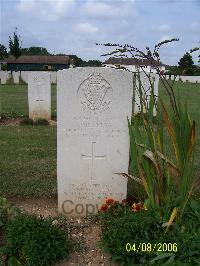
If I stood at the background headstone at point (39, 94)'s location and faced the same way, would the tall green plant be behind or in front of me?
in front

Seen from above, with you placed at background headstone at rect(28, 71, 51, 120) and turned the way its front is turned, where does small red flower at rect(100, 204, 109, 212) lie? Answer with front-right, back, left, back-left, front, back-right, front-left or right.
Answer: front

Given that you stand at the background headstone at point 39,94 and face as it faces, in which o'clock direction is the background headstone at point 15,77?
the background headstone at point 15,77 is roughly at 6 o'clock from the background headstone at point 39,94.

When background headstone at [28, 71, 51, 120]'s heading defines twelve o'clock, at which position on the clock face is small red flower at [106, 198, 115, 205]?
The small red flower is roughly at 12 o'clock from the background headstone.

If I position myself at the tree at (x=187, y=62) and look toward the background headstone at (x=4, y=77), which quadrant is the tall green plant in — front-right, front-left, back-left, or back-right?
front-left

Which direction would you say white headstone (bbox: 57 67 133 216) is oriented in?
toward the camera

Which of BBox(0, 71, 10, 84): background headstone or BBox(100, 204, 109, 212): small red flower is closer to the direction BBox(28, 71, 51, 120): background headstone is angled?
the small red flower

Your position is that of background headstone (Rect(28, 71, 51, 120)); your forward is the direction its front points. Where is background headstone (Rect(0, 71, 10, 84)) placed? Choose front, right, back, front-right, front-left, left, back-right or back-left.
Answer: back

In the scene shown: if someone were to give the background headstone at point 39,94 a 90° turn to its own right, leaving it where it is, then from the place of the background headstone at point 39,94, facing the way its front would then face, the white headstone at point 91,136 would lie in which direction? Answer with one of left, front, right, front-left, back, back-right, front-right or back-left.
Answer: left

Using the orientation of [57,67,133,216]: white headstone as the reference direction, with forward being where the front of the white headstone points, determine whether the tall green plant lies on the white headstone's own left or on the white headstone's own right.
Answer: on the white headstone's own left

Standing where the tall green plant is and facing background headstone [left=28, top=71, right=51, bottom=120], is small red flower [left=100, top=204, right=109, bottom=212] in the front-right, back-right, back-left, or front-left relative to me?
front-left

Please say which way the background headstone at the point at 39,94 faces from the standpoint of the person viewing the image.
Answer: facing the viewer

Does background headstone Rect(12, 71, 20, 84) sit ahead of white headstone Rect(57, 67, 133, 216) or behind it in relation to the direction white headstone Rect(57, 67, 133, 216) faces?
behind
